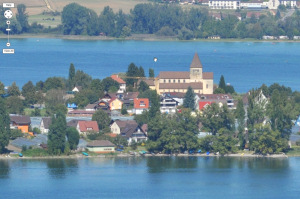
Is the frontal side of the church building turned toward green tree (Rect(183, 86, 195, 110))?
no

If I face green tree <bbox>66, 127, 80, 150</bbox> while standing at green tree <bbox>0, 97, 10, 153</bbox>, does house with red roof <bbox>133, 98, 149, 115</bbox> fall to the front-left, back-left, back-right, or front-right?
front-left

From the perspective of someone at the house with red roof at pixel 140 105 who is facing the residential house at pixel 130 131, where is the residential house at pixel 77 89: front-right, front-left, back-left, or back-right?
back-right

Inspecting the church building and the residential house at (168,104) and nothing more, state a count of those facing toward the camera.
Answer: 1

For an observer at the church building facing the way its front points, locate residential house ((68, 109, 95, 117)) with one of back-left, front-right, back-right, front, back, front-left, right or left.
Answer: front-left

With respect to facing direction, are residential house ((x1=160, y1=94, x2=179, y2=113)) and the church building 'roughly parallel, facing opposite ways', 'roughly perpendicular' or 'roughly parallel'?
roughly perpendicular

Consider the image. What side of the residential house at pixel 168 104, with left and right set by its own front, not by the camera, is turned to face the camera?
front

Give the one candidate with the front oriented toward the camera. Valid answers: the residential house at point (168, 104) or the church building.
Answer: the residential house

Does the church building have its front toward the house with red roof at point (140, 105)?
no
